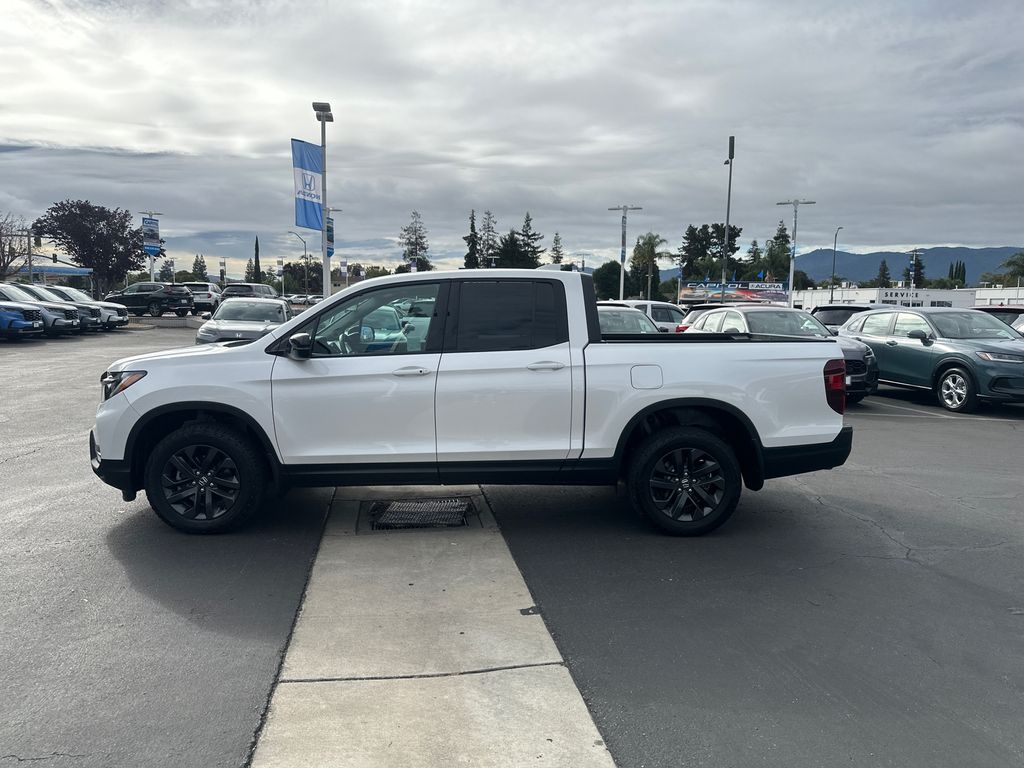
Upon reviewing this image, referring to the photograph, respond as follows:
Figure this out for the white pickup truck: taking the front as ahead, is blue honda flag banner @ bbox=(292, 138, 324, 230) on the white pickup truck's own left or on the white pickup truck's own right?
on the white pickup truck's own right

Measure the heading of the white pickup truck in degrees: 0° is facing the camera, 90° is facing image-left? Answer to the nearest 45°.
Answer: approximately 90°

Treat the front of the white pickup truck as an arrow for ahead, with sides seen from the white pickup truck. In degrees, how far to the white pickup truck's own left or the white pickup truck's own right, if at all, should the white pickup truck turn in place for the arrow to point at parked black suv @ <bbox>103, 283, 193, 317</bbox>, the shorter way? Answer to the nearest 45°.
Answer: approximately 45° to the white pickup truck's own right
